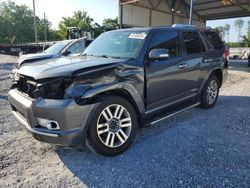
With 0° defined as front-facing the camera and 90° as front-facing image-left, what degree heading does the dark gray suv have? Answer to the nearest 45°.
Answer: approximately 45°

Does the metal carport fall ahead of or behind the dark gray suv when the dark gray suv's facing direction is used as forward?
behind
